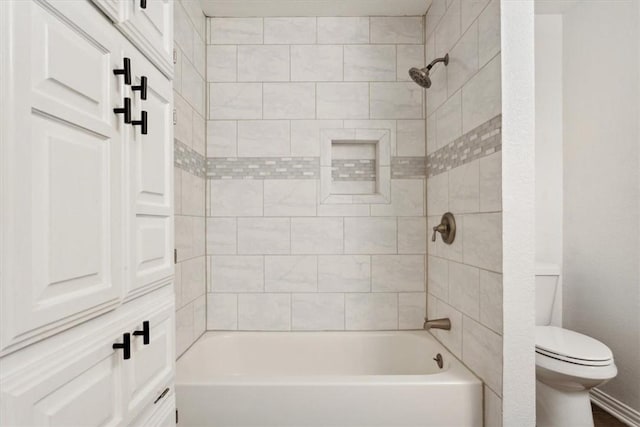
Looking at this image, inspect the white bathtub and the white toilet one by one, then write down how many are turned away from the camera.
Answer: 0

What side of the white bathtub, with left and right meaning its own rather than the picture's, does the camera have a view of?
front

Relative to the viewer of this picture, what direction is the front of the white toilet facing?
facing the viewer and to the right of the viewer

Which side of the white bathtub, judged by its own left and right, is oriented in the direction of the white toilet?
left
